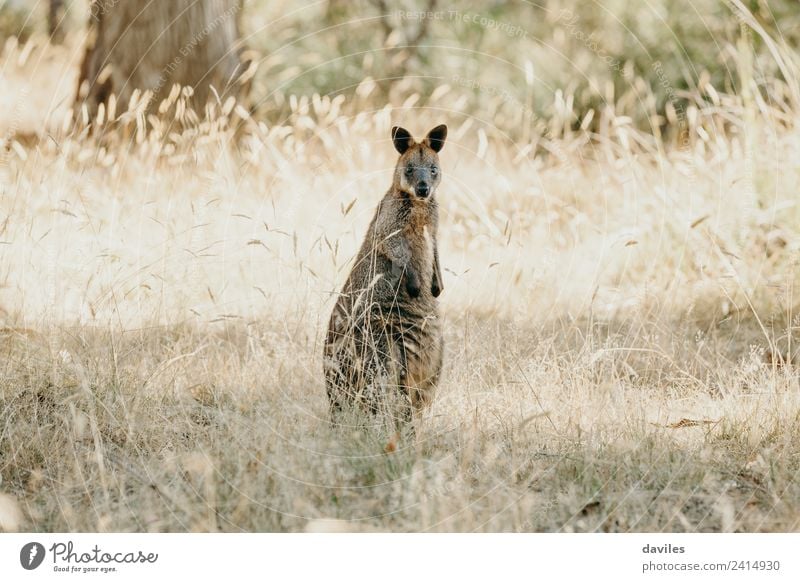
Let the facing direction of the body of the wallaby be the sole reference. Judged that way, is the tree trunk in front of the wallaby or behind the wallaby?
behind

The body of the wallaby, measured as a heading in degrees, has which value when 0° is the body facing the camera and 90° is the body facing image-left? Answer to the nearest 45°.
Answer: approximately 315°
